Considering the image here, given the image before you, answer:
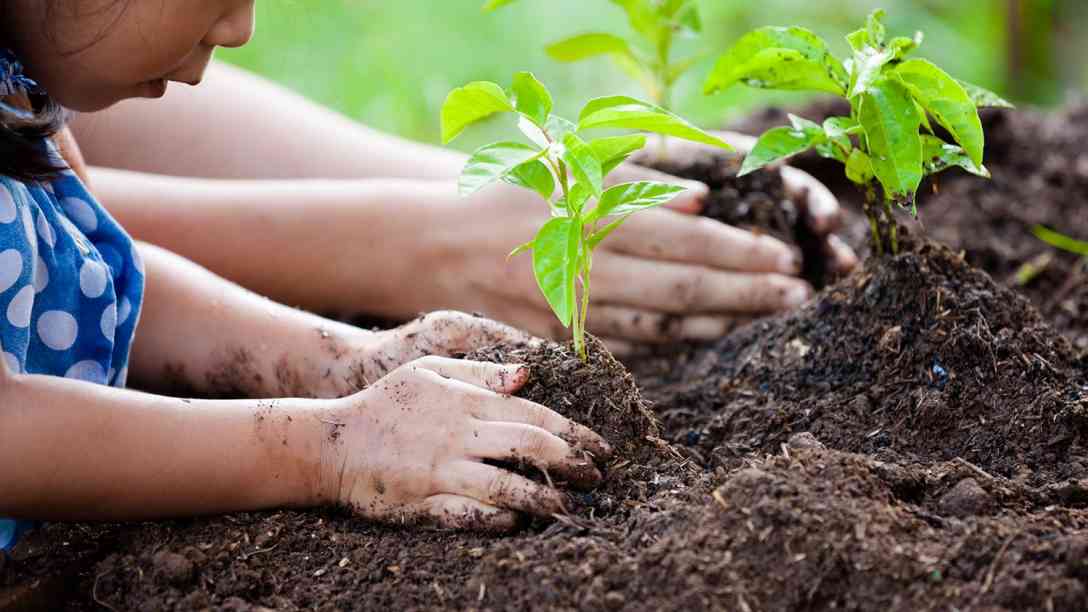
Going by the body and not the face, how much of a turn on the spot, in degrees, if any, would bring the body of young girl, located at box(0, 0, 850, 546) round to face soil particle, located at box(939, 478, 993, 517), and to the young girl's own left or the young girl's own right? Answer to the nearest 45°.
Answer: approximately 45° to the young girl's own right

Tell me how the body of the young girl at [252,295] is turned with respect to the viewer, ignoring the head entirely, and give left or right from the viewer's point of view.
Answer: facing to the right of the viewer

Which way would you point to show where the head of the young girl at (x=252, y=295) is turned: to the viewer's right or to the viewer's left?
to the viewer's right

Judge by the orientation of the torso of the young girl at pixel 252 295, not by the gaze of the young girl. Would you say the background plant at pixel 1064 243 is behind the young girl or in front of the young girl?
in front

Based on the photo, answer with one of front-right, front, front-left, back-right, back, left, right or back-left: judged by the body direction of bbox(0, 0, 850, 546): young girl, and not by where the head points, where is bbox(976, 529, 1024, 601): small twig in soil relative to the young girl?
front-right
